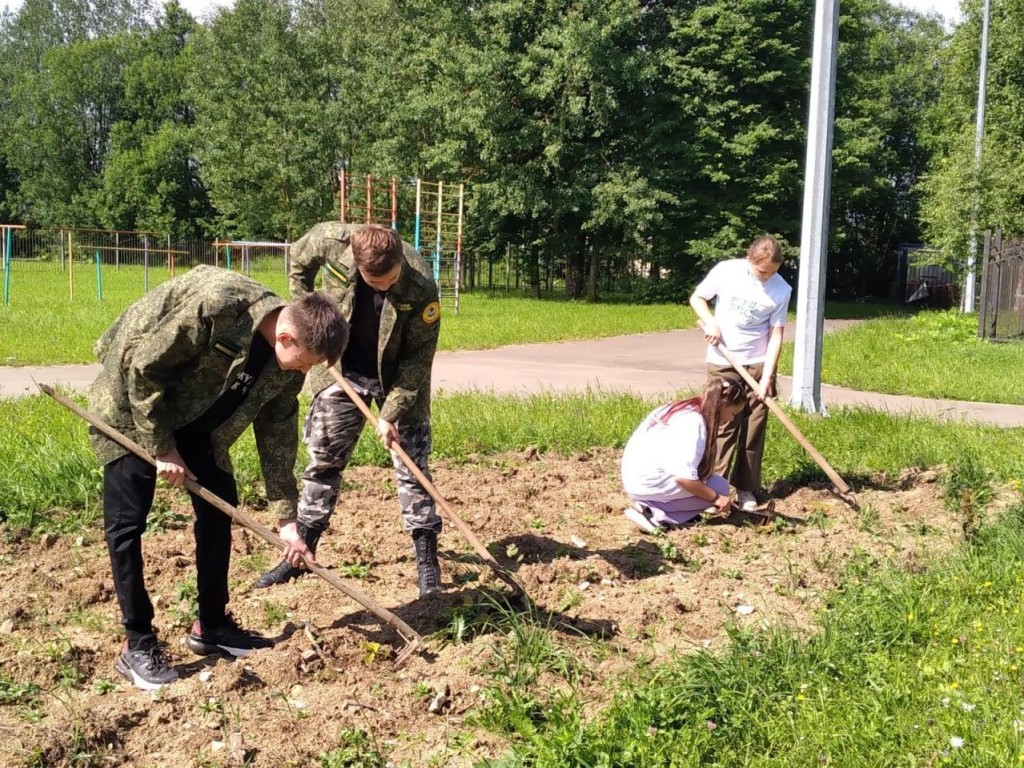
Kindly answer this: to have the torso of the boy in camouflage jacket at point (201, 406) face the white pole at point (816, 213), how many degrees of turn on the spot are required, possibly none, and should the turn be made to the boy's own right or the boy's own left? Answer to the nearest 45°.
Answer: approximately 90° to the boy's own left

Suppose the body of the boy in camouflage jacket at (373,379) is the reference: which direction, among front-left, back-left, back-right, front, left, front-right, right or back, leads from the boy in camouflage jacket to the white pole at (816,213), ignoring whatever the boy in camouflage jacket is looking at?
back-left

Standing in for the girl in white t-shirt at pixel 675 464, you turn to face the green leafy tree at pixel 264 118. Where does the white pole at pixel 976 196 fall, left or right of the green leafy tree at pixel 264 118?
right

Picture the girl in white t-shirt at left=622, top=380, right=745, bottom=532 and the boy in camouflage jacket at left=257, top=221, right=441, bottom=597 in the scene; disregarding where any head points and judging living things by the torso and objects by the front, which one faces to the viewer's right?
the girl in white t-shirt

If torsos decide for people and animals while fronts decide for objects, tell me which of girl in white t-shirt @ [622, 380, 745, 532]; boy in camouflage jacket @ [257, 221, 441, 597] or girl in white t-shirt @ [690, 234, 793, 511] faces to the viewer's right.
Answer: girl in white t-shirt @ [622, 380, 745, 532]

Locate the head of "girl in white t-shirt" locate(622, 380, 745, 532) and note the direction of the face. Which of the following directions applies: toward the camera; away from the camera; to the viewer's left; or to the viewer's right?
to the viewer's right

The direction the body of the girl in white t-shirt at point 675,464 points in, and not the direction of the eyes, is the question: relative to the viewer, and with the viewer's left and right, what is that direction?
facing to the right of the viewer

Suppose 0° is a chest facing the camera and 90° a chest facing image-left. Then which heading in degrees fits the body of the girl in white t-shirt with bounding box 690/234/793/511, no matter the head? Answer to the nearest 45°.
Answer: approximately 0°

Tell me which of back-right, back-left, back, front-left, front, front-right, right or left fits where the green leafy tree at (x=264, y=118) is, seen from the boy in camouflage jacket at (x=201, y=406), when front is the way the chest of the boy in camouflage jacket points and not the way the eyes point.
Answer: back-left

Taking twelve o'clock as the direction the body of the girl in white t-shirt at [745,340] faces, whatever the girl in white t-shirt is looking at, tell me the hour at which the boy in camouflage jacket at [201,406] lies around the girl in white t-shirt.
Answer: The boy in camouflage jacket is roughly at 1 o'clock from the girl in white t-shirt.

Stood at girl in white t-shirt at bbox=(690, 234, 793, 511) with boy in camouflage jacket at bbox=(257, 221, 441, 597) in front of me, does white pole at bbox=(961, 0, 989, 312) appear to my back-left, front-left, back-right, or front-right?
back-right

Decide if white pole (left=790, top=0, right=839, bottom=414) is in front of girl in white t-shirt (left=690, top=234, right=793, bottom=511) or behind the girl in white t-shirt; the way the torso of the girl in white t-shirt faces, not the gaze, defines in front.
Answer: behind

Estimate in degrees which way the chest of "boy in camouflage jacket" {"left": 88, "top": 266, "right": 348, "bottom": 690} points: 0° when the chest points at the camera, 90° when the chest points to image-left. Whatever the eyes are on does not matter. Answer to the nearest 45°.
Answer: approximately 315°

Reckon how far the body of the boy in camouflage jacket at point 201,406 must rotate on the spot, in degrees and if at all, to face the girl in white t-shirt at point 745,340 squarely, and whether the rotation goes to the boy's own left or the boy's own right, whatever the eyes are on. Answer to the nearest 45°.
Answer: approximately 90° to the boy's own left

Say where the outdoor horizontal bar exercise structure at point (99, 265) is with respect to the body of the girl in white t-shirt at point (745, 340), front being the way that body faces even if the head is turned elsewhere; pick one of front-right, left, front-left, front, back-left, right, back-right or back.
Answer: back-right
